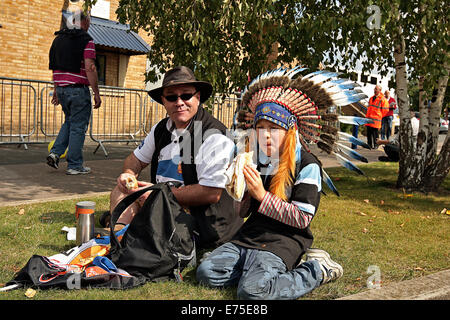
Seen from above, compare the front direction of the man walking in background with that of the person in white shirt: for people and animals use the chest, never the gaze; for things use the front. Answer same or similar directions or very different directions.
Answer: very different directions

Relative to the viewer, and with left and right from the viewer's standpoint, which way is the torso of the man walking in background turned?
facing away from the viewer and to the right of the viewer

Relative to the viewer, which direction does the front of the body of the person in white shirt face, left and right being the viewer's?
facing the viewer and to the left of the viewer

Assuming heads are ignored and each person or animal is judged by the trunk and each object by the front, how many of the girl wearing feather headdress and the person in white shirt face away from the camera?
0

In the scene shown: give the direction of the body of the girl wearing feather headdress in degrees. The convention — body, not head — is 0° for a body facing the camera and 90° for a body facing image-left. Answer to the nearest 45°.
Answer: approximately 45°

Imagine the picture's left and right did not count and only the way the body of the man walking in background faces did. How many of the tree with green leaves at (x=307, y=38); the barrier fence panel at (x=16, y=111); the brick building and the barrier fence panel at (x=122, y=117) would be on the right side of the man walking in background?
1

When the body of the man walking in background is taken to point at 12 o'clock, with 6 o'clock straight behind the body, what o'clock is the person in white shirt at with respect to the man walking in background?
The person in white shirt is roughly at 4 o'clock from the man walking in background.

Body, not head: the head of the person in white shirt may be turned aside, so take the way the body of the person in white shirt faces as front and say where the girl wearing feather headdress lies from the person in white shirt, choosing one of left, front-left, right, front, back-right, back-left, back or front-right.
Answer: left

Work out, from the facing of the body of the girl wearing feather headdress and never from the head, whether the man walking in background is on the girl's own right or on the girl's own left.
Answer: on the girl's own right

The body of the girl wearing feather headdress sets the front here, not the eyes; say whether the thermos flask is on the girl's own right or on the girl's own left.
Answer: on the girl's own right

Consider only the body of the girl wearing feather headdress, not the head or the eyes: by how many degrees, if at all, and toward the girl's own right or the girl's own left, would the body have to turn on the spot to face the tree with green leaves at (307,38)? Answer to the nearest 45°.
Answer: approximately 135° to the girl's own right
